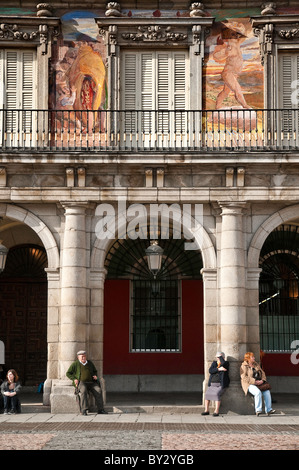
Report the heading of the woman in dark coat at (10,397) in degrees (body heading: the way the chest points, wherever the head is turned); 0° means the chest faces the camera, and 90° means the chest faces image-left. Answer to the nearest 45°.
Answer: approximately 0°

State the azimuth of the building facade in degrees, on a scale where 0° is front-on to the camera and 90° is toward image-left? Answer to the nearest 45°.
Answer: approximately 0°

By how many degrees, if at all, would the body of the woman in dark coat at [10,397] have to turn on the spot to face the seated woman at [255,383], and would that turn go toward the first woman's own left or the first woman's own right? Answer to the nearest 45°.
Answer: approximately 90° to the first woman's own left

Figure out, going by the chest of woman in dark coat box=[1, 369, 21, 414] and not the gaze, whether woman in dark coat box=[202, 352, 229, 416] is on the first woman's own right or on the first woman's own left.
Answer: on the first woman's own left

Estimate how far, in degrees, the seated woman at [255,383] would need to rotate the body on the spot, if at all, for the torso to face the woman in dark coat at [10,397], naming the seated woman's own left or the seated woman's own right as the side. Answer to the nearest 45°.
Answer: approximately 135° to the seated woman's own right

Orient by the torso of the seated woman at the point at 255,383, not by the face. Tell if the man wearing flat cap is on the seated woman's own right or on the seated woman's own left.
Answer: on the seated woman's own right

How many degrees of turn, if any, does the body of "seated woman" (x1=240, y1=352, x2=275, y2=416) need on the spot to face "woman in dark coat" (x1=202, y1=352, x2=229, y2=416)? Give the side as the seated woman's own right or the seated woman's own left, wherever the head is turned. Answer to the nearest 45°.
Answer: approximately 135° to the seated woman's own right

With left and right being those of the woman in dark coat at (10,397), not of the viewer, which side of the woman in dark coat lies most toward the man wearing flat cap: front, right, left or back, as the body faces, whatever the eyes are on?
left

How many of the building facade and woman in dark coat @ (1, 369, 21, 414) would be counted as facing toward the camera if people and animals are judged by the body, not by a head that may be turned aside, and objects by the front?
2

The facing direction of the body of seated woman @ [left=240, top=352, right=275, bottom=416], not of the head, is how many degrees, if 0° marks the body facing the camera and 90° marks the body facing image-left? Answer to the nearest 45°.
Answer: approximately 315°
